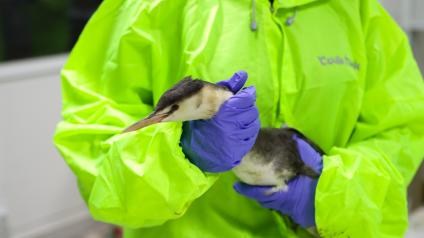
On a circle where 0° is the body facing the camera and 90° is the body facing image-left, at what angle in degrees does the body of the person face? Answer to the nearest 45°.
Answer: approximately 0°
